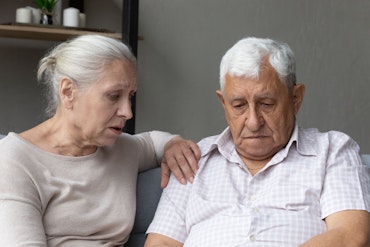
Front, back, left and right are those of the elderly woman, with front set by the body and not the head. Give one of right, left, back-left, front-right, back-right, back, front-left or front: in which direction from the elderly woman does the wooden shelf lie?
back-left

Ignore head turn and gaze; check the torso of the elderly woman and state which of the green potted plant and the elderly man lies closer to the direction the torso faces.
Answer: the elderly man

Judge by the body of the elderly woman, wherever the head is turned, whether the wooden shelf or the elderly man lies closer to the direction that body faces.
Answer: the elderly man

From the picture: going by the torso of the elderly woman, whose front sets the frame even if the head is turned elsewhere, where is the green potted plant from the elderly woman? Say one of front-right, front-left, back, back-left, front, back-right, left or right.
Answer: back-left

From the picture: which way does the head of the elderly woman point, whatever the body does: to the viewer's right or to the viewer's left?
to the viewer's right

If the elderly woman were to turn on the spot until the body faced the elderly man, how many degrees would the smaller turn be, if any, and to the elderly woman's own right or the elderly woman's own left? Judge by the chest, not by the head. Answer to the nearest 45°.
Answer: approximately 45° to the elderly woman's own left

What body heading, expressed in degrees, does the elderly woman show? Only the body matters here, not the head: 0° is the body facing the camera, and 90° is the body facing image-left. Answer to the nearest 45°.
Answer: approximately 315°
